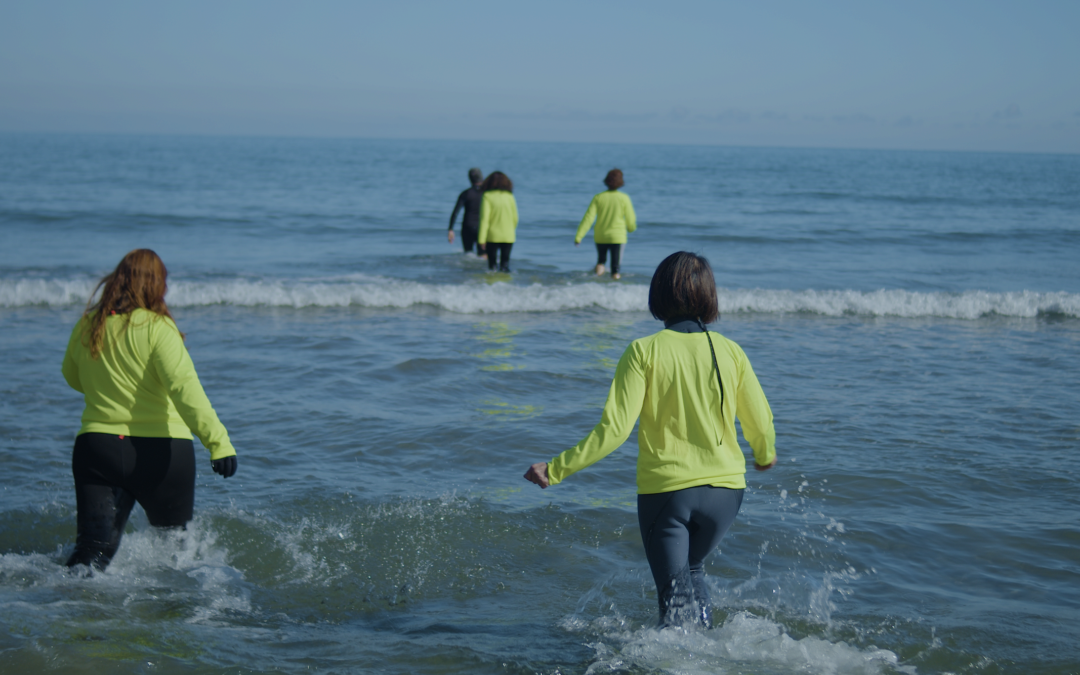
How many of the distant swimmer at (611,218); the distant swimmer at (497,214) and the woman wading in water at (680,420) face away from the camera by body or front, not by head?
3

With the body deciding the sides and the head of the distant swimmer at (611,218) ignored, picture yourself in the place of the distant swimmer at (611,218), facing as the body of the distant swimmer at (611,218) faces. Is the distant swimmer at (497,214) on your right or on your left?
on your left

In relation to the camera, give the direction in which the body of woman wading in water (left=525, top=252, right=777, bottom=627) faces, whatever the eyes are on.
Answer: away from the camera

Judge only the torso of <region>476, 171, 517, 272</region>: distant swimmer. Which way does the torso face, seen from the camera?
away from the camera

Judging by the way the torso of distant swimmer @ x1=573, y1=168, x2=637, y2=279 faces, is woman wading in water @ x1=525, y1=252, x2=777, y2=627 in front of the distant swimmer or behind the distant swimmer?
behind

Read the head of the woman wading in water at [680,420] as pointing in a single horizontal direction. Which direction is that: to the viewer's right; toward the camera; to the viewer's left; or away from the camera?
away from the camera

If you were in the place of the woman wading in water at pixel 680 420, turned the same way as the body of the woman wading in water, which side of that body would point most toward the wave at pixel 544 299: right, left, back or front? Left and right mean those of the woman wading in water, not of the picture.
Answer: front

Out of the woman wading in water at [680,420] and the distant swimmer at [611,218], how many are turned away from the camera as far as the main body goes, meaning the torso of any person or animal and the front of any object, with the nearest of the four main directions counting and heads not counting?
2

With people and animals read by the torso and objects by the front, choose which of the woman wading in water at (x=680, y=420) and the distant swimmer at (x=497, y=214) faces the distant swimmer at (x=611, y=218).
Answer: the woman wading in water

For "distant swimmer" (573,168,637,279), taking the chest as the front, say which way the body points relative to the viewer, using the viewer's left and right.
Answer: facing away from the viewer

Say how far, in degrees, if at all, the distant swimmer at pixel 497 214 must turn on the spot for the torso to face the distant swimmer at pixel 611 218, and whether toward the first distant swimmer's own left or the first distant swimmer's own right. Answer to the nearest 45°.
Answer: approximately 90° to the first distant swimmer's own right

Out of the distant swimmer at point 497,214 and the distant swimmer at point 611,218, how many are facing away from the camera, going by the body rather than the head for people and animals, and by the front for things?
2

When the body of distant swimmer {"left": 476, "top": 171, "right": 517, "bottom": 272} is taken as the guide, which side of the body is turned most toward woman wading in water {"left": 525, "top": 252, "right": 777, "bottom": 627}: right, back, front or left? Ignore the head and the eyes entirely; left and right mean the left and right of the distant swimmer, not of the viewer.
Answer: back
